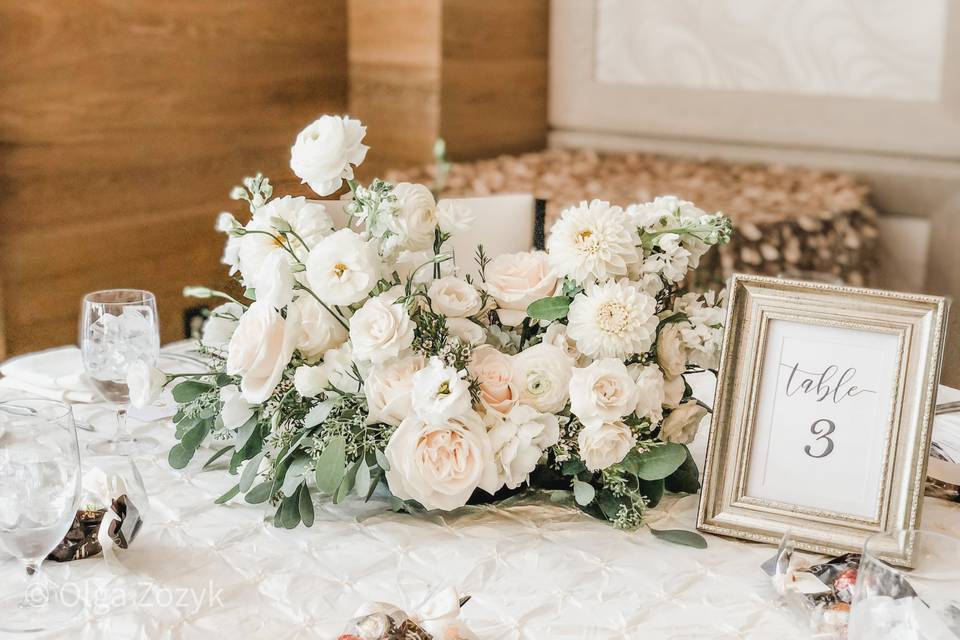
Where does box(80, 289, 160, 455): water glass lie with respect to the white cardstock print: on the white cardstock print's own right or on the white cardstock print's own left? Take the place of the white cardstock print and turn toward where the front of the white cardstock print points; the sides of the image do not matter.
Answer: on the white cardstock print's own right

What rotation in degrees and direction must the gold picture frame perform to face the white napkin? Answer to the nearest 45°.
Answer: approximately 90° to its right

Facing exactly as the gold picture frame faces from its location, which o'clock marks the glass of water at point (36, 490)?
The glass of water is roughly at 2 o'clock from the gold picture frame.

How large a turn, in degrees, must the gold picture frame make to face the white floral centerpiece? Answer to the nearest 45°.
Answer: approximately 90° to its right

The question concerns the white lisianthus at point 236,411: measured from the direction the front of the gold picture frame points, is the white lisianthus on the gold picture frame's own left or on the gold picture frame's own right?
on the gold picture frame's own right

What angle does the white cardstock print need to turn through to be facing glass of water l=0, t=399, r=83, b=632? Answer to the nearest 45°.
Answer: approximately 45° to its right

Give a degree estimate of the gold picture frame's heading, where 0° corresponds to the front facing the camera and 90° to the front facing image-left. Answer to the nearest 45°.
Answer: approximately 0°

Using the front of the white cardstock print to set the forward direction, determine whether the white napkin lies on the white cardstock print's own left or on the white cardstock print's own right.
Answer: on the white cardstock print's own right

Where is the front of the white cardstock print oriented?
toward the camera
